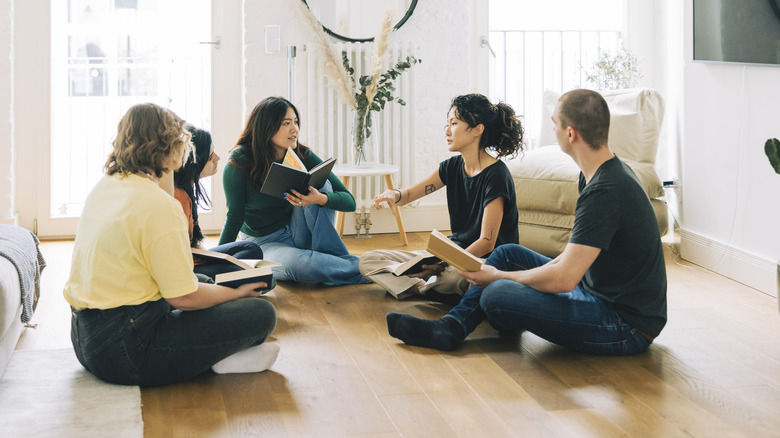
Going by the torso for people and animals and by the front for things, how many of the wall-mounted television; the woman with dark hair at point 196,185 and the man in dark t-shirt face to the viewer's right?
1

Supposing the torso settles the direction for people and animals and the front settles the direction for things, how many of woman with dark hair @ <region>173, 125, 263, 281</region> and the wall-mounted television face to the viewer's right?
1

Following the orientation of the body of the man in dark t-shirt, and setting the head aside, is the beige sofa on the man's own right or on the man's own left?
on the man's own right

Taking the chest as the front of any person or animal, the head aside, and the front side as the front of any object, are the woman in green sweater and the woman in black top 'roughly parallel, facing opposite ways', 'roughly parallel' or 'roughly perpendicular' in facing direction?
roughly perpendicular

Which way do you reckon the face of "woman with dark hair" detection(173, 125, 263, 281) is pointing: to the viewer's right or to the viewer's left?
to the viewer's right

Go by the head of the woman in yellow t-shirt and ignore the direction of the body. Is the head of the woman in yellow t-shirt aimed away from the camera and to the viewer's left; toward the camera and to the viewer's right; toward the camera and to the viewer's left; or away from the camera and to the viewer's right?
away from the camera and to the viewer's right

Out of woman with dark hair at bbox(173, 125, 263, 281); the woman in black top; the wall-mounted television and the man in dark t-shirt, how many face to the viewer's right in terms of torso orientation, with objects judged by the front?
1

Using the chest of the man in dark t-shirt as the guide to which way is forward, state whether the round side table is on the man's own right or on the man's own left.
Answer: on the man's own right

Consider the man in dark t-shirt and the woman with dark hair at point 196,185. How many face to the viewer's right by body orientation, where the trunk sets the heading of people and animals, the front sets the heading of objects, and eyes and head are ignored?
1

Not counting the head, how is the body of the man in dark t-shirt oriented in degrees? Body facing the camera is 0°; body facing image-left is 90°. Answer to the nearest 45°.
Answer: approximately 90°
